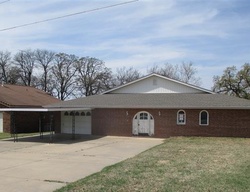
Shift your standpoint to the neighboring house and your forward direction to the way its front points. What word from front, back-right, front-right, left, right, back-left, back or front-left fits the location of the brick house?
front-left

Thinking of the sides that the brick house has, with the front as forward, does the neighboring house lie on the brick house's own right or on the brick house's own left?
on the brick house's own right

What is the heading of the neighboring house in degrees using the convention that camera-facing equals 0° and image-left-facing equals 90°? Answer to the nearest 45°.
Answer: approximately 0°

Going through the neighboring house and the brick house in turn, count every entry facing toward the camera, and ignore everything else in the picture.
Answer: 2

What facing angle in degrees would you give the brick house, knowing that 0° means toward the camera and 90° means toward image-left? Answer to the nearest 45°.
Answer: approximately 0°
